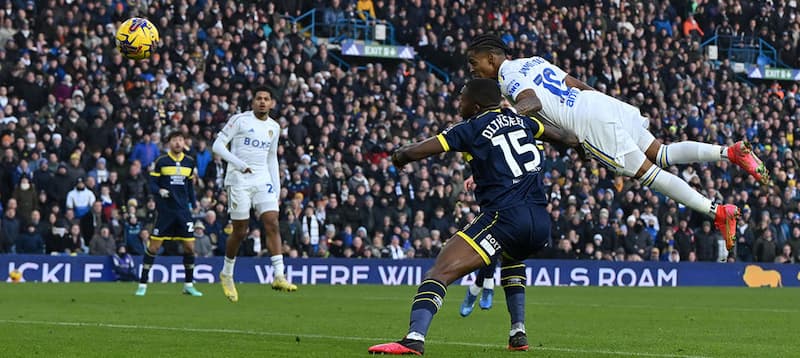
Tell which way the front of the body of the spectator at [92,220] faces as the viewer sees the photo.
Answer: toward the camera

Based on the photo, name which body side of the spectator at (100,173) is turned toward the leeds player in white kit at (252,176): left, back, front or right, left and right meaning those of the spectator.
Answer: front

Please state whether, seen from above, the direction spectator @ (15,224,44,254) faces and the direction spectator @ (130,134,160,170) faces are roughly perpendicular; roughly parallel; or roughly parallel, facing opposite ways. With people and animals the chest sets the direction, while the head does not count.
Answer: roughly parallel

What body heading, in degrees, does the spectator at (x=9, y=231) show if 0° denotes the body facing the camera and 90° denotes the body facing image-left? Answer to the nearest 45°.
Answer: approximately 0°

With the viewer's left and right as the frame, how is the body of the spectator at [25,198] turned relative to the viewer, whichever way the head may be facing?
facing the viewer

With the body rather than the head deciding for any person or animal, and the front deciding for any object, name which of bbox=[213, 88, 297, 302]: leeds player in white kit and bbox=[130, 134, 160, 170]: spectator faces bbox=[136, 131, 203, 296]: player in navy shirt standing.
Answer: the spectator

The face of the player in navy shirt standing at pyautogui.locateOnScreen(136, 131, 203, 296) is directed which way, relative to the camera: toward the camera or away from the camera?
toward the camera

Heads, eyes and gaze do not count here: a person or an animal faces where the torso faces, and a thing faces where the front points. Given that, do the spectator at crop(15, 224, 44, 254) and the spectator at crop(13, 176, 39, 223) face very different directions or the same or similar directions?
same or similar directions

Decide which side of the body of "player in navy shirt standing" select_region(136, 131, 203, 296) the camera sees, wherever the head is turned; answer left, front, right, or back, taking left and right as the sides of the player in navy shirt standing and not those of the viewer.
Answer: front

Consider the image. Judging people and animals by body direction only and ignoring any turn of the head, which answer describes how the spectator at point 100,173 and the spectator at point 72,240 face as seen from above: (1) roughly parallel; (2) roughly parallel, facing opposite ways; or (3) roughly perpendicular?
roughly parallel

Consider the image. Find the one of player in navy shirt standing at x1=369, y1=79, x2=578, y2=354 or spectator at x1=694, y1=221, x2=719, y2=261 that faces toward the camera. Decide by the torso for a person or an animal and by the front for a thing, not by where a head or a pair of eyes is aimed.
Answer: the spectator

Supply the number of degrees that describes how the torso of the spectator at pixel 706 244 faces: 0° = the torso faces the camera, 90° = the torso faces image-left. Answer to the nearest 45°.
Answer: approximately 0°

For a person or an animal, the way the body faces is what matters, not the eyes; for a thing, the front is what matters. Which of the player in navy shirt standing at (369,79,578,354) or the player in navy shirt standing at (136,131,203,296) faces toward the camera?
the player in navy shirt standing at (136,131,203,296)
